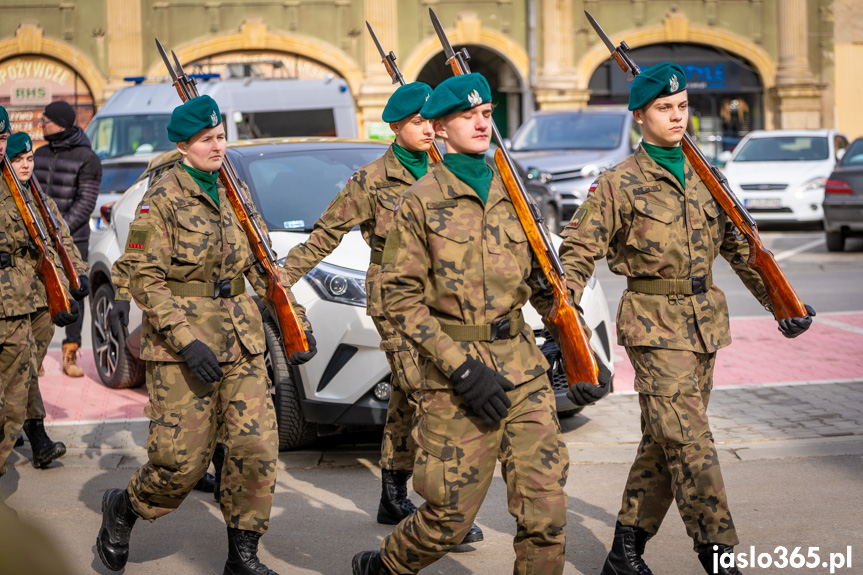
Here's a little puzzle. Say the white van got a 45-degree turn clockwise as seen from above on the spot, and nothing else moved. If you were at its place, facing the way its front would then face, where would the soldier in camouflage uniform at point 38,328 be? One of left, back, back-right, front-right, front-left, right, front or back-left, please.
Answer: left

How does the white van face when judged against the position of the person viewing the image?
facing the viewer and to the left of the viewer

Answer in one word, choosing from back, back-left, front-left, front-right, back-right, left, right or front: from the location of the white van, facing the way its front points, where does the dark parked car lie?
back-left

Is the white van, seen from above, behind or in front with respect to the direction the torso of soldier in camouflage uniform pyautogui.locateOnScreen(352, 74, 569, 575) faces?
behind
